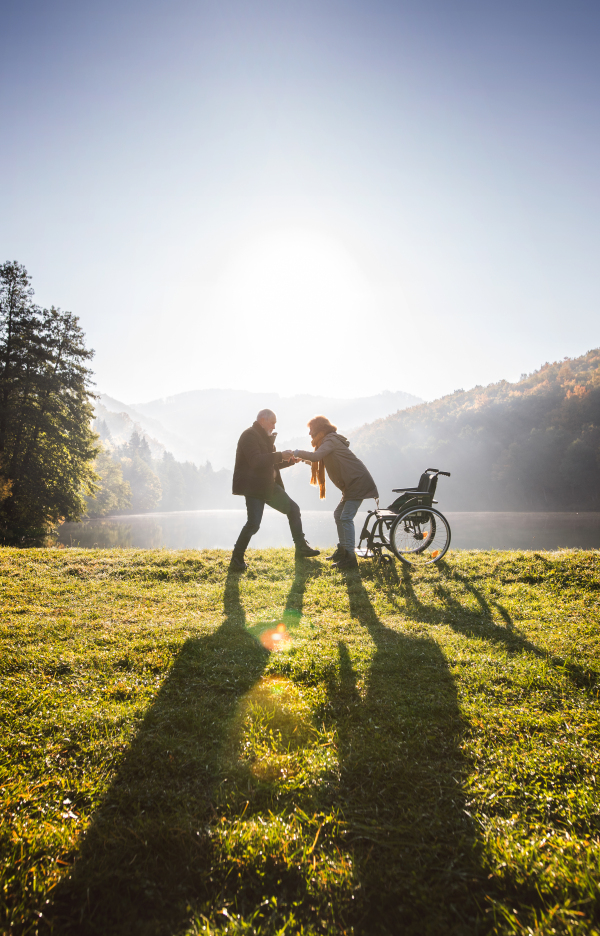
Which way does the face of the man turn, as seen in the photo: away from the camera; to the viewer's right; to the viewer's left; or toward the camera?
to the viewer's right

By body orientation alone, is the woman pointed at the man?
yes

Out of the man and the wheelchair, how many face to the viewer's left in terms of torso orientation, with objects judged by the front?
1

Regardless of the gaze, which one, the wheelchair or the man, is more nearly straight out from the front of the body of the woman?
the man

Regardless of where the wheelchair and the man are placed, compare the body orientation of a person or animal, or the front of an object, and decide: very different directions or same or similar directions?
very different directions

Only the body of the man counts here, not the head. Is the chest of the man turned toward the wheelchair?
yes

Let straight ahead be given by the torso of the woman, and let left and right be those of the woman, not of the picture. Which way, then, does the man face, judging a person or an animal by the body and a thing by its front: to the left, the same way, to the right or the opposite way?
the opposite way

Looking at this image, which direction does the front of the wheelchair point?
to the viewer's left

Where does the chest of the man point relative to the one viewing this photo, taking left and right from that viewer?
facing to the right of the viewer

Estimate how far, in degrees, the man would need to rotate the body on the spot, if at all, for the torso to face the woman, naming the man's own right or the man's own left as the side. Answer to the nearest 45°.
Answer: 0° — they already face them

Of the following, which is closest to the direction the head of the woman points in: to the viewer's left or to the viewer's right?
to the viewer's left
